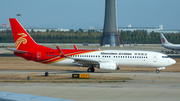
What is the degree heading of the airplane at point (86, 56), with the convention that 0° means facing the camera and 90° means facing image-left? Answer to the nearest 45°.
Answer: approximately 270°
